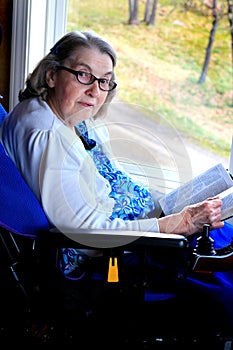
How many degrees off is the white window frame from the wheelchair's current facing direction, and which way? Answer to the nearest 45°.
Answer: approximately 90° to its left

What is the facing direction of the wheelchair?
to the viewer's right

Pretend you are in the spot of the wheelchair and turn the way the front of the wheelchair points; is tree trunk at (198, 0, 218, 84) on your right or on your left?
on your left
